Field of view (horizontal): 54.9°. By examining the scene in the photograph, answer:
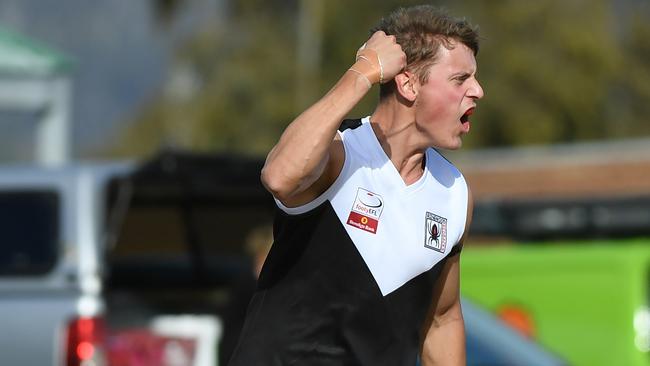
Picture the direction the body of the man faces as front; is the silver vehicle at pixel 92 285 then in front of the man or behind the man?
behind

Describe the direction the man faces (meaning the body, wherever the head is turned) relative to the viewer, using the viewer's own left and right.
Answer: facing the viewer and to the right of the viewer

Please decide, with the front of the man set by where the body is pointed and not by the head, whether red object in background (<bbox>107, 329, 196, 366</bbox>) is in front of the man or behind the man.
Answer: behind
